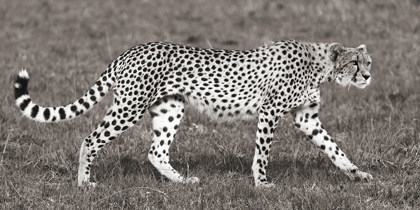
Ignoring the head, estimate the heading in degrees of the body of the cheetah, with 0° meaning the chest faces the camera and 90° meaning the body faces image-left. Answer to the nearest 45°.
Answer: approximately 270°
